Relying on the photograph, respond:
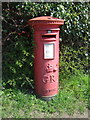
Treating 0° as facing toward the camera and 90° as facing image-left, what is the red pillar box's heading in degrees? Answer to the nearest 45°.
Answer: approximately 0°
